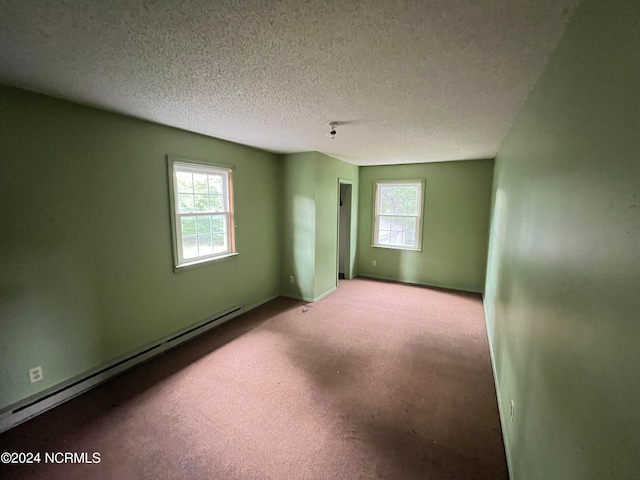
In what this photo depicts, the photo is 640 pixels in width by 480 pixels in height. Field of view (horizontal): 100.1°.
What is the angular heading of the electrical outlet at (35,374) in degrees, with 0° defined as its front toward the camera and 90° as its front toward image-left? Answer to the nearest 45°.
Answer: approximately 315°

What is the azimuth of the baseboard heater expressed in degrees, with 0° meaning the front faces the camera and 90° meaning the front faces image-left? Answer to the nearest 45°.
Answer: approximately 315°

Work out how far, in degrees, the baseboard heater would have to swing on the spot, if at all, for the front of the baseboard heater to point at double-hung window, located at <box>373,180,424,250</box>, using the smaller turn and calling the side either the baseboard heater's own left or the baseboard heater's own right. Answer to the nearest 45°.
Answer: approximately 45° to the baseboard heater's own left
